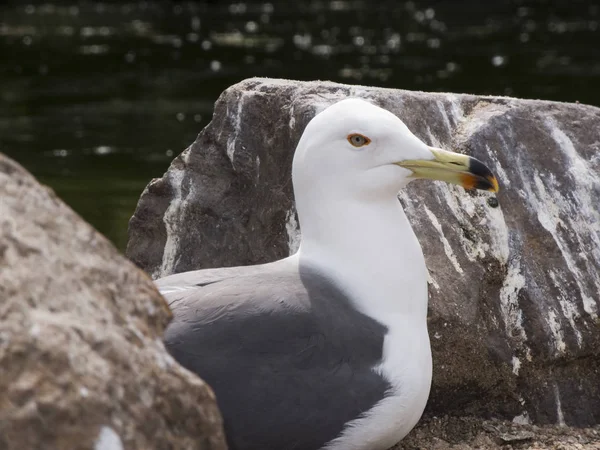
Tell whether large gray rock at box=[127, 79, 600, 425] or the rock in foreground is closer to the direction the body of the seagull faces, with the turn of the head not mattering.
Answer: the large gray rock

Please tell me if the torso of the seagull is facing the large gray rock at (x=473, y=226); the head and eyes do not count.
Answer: no

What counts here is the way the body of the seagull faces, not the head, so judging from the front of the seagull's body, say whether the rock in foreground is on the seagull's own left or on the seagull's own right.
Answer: on the seagull's own right

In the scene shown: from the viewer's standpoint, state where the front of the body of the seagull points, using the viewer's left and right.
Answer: facing to the right of the viewer
